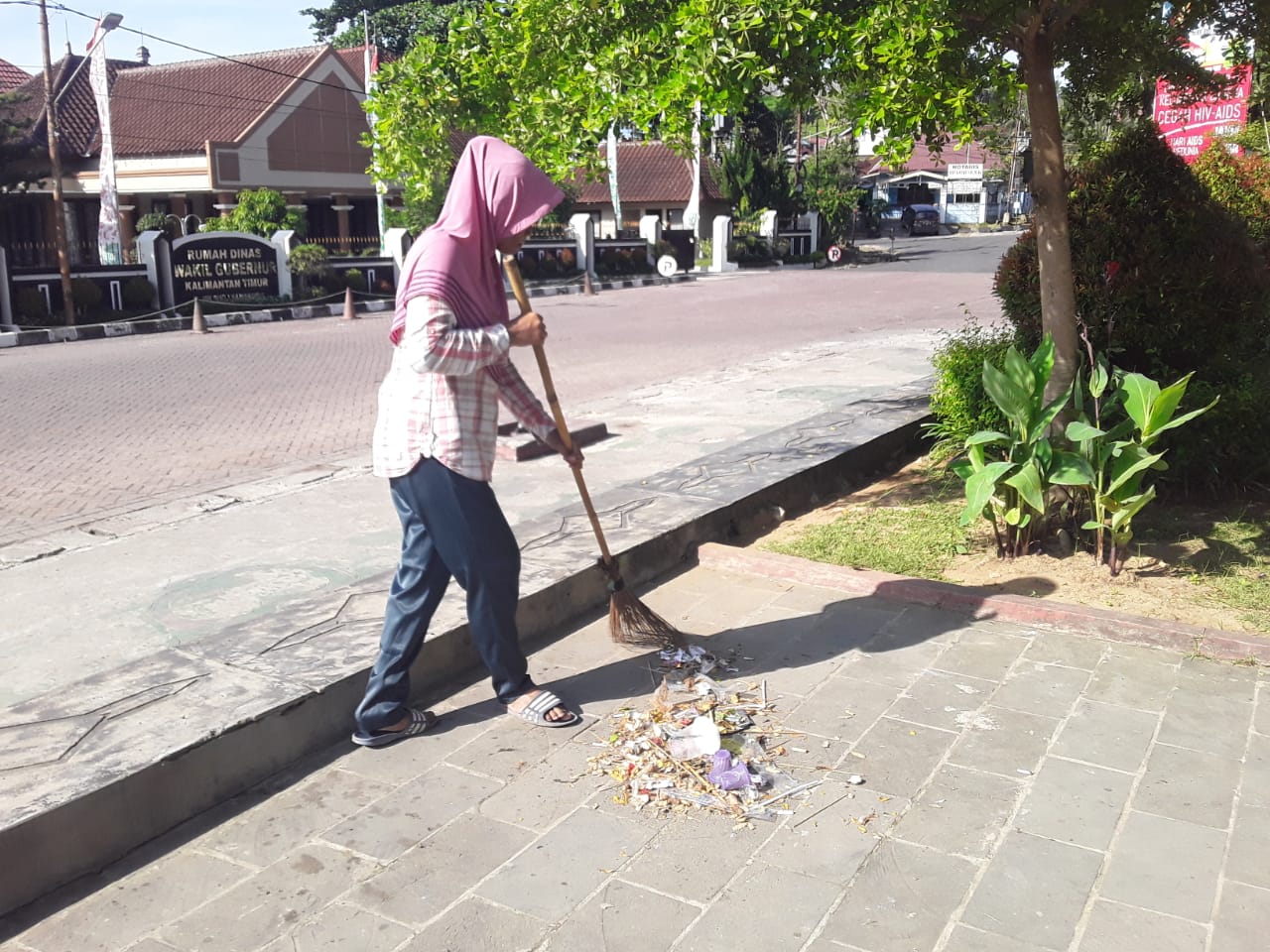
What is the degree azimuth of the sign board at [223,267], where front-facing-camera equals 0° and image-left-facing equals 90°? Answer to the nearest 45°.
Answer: approximately 0°

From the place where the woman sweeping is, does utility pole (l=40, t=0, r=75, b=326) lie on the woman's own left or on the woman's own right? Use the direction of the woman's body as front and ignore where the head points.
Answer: on the woman's own left

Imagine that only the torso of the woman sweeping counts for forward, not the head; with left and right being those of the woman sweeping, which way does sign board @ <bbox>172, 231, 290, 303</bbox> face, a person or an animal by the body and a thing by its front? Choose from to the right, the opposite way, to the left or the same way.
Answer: to the right

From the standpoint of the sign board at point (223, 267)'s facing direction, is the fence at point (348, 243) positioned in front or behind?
behind

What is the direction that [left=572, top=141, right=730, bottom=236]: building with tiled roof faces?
toward the camera

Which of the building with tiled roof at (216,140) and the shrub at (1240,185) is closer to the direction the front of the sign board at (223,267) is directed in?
the shrub

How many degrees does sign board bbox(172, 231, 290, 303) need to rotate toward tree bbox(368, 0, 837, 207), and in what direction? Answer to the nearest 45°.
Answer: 0° — it already faces it

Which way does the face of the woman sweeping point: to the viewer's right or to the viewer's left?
to the viewer's right

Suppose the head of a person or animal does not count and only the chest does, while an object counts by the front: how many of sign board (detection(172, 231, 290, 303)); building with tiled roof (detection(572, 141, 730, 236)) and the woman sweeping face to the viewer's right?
1

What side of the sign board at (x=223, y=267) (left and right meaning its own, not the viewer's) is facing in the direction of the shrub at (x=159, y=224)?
back

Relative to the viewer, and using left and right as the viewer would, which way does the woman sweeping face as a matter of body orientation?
facing to the right of the viewer
